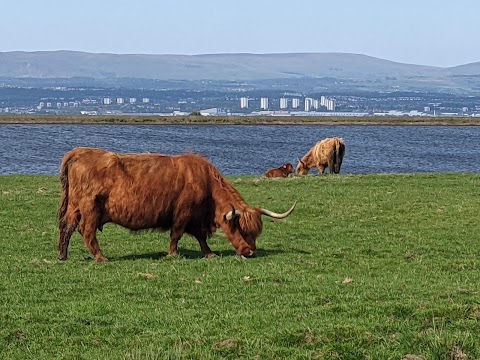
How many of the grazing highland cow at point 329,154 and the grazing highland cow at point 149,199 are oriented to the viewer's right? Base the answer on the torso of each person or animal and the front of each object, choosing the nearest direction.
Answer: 1

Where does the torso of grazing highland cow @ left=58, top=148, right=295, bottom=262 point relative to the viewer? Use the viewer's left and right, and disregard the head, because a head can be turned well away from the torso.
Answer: facing to the right of the viewer

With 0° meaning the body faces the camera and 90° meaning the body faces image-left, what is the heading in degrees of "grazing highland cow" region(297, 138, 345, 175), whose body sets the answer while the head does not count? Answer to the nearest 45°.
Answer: approximately 135°

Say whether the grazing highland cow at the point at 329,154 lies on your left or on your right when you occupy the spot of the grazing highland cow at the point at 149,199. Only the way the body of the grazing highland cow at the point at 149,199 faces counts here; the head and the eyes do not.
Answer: on your left
